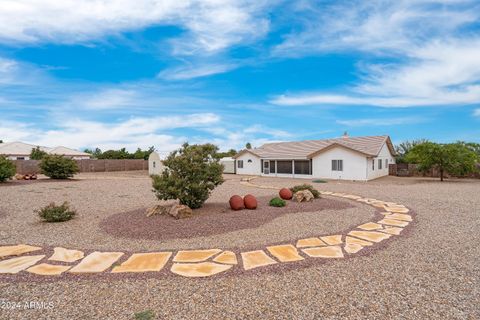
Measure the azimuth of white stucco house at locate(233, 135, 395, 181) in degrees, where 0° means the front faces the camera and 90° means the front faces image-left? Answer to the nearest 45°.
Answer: approximately 45°

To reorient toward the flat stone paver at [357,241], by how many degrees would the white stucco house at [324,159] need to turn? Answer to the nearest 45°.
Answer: approximately 45° to its left

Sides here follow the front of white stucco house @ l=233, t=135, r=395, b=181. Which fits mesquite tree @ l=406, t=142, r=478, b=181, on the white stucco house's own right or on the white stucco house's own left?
on the white stucco house's own left

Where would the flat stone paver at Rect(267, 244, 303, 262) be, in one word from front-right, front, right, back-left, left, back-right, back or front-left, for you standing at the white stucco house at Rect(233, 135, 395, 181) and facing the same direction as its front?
front-left

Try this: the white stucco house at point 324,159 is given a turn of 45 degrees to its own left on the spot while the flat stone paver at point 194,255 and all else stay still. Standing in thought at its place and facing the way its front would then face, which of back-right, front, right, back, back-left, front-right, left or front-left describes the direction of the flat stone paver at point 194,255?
front

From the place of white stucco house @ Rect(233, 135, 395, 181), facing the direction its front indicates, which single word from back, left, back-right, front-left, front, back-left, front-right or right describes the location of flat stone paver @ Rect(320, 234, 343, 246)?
front-left

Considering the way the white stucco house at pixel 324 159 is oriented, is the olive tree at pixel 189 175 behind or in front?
in front

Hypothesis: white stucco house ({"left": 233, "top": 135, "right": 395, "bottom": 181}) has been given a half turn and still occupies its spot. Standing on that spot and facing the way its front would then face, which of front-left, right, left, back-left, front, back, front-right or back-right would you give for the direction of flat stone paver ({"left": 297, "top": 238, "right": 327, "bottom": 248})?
back-right

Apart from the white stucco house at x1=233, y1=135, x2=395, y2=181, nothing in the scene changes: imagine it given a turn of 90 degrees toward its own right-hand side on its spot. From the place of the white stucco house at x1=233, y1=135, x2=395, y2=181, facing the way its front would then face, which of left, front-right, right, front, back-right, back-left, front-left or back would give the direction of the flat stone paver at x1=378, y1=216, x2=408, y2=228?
back-left

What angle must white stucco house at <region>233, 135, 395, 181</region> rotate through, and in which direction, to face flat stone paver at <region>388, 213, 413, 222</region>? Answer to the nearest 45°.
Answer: approximately 45° to its left

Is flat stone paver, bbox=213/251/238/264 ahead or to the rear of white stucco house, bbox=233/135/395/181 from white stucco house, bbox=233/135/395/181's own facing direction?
ahead

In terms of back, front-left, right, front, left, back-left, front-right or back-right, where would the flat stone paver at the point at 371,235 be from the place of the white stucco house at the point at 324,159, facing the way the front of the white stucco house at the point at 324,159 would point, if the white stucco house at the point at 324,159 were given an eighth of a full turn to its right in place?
left

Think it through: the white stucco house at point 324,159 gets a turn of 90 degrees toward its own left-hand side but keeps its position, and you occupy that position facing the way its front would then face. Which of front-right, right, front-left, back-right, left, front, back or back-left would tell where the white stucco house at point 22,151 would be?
back-right

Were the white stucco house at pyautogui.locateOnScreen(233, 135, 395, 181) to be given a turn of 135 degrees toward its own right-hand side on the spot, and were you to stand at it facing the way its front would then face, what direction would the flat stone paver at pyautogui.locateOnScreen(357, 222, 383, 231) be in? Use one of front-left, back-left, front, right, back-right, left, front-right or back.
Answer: back
